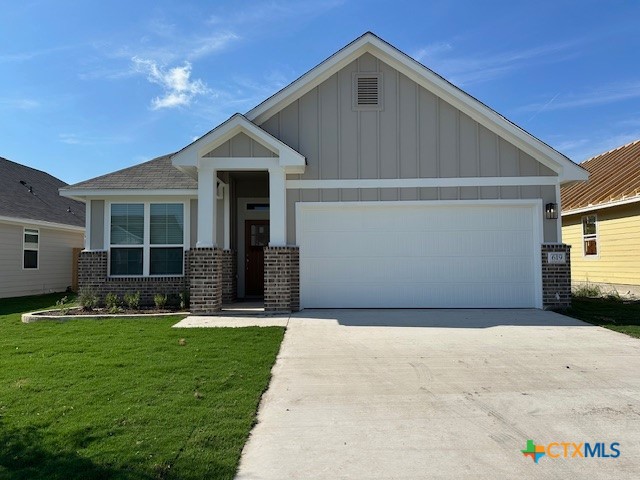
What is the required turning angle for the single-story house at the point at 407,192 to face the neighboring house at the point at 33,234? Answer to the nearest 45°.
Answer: approximately 135° to its right

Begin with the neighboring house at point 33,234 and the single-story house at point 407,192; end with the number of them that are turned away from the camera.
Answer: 0

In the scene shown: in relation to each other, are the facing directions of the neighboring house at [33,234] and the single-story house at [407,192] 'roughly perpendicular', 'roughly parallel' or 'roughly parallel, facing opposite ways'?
roughly parallel

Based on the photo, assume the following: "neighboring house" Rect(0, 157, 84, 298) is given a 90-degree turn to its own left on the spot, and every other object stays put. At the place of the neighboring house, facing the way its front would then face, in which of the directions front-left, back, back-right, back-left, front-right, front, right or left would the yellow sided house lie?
front

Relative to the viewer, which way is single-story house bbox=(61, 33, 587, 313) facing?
toward the camera

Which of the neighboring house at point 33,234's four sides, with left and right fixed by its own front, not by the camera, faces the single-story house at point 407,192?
left

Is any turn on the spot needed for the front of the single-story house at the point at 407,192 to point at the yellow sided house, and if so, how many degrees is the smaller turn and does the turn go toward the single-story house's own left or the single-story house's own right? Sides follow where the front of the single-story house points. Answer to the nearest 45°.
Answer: approximately 135° to the single-story house's own left
